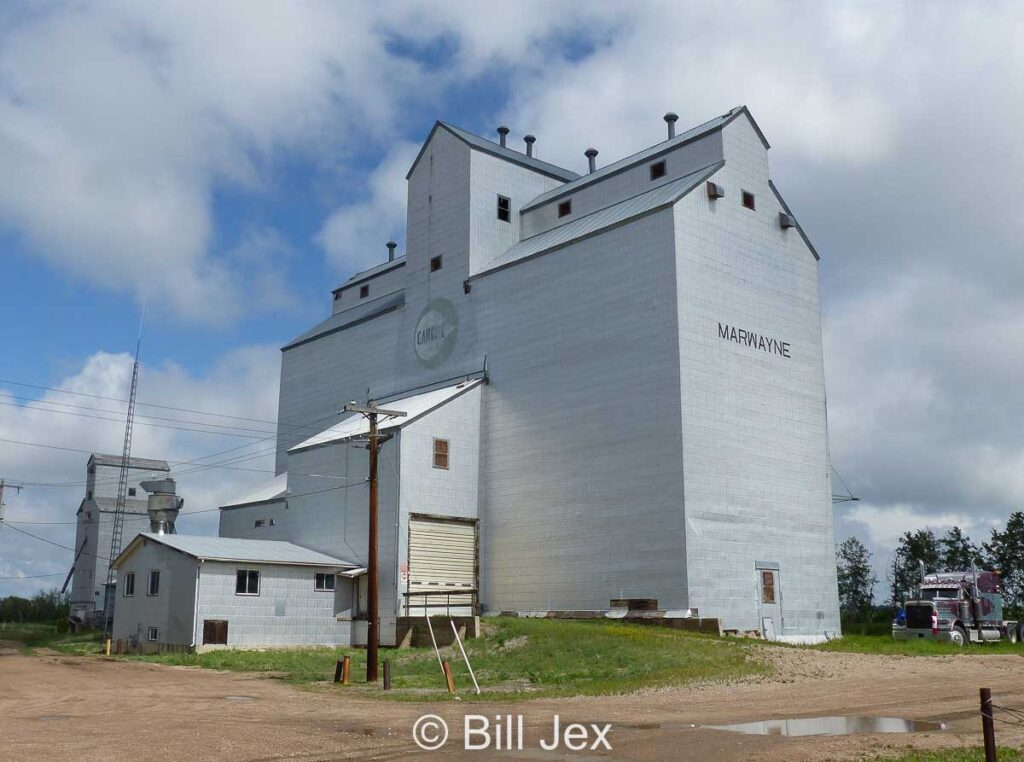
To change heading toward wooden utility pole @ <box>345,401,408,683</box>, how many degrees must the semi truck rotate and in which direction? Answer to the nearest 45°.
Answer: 0° — it already faces it

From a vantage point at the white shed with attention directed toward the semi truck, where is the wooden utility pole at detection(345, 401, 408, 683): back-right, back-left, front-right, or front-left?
front-right

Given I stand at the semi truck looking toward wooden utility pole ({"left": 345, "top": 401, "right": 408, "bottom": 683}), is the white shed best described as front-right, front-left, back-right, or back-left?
front-right

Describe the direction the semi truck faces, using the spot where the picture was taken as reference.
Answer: facing the viewer and to the left of the viewer

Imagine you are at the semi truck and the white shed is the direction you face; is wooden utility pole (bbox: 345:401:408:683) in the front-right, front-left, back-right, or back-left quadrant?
front-left

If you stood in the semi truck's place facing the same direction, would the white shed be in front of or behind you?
in front
